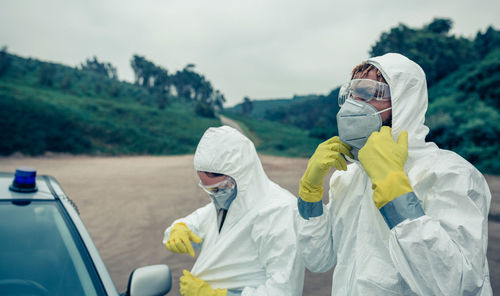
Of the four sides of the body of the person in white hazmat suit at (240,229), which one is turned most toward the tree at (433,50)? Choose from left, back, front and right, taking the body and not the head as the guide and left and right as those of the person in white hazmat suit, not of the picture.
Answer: back

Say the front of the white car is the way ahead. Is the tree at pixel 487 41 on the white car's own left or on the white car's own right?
on the white car's own left

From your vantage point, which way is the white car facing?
toward the camera

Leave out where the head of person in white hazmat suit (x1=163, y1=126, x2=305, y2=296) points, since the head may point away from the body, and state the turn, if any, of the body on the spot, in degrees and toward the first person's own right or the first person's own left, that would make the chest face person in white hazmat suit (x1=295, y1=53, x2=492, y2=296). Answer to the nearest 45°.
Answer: approximately 90° to the first person's own left

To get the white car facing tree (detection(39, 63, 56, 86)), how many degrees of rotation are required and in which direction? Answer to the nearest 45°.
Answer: approximately 180°

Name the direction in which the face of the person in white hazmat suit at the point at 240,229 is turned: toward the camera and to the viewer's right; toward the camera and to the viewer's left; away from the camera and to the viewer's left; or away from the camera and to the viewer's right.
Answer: toward the camera and to the viewer's left

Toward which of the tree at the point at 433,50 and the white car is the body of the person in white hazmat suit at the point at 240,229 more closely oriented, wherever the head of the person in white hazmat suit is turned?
the white car

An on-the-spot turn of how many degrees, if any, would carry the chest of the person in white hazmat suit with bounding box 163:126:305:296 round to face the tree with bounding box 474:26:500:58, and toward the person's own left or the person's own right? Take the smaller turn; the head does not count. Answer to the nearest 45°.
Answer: approximately 180°

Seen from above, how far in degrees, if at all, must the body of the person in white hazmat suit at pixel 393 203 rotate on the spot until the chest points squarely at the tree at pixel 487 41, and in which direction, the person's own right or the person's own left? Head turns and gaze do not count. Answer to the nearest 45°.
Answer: approximately 135° to the person's own right

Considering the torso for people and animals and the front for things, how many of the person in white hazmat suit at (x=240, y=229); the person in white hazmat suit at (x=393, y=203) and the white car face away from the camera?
0

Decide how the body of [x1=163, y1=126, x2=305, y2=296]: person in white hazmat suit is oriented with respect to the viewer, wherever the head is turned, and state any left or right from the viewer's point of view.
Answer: facing the viewer and to the left of the viewer

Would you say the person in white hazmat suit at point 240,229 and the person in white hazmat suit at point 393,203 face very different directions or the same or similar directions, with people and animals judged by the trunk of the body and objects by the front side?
same or similar directions
